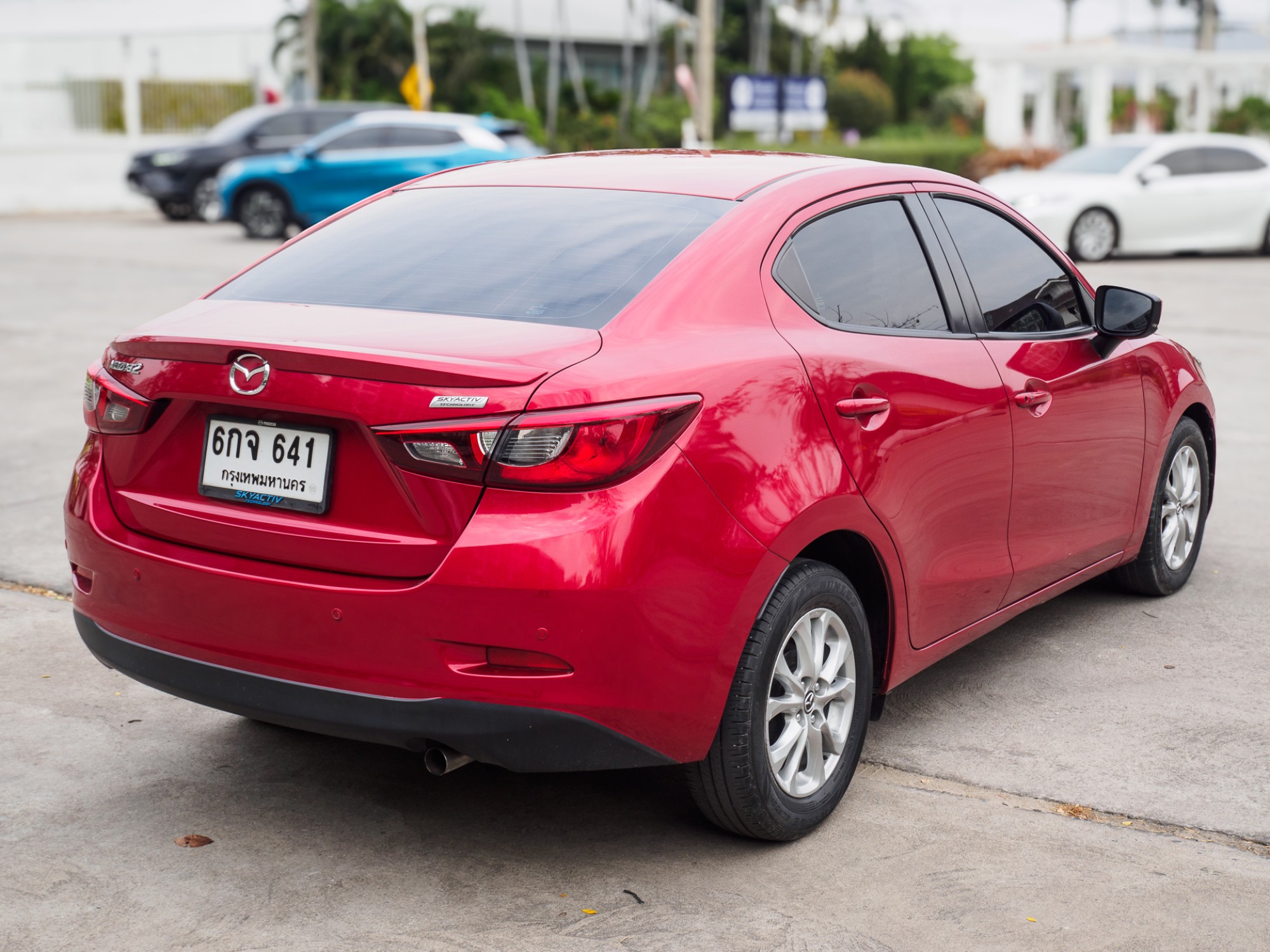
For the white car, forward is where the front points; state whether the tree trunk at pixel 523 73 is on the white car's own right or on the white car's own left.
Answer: on the white car's own right

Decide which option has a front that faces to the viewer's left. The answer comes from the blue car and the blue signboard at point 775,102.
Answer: the blue car

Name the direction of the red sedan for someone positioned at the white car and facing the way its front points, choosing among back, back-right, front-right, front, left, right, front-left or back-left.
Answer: front-left

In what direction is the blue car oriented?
to the viewer's left

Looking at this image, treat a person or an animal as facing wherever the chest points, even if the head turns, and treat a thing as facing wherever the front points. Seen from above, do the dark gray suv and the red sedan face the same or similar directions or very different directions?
very different directions

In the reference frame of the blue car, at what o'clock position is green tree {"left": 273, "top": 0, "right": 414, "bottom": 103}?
The green tree is roughly at 3 o'clock from the blue car.

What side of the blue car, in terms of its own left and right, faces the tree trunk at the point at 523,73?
right

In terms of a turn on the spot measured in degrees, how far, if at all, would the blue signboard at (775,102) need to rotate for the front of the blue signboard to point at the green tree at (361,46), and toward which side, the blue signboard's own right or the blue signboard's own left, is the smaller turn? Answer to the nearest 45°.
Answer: approximately 135° to the blue signboard's own right

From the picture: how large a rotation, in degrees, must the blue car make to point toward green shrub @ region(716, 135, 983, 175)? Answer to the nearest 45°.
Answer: approximately 135° to its right
